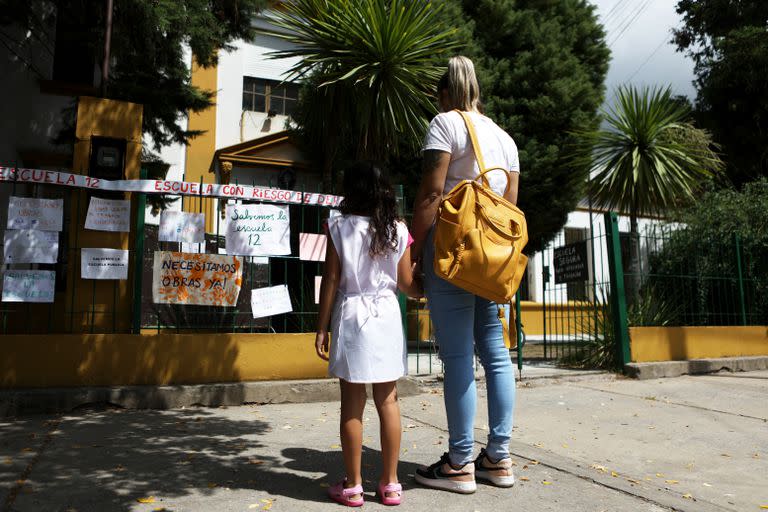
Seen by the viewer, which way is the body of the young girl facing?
away from the camera

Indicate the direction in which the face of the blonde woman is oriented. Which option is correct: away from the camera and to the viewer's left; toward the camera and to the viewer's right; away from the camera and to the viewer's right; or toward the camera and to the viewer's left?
away from the camera and to the viewer's left

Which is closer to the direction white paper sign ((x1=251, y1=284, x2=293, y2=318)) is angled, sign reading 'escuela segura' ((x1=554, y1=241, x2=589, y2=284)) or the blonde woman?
the blonde woman

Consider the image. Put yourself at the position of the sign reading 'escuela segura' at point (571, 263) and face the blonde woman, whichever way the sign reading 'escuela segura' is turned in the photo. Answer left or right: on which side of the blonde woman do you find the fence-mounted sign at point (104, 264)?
right

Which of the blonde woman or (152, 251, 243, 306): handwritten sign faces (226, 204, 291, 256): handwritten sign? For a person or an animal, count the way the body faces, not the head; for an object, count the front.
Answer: the blonde woman

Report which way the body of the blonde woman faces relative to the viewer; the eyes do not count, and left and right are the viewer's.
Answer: facing away from the viewer and to the left of the viewer
